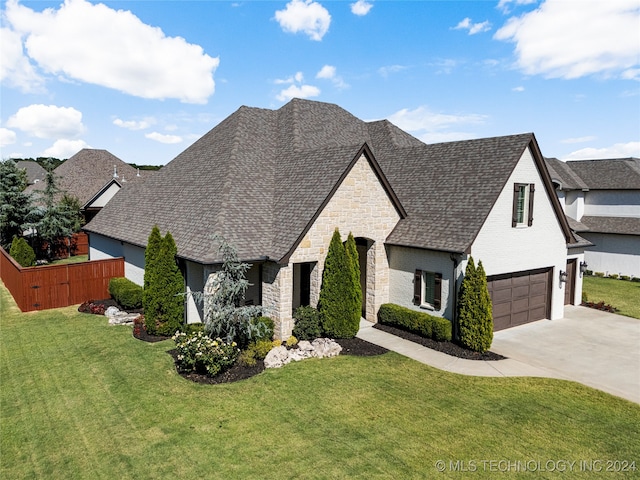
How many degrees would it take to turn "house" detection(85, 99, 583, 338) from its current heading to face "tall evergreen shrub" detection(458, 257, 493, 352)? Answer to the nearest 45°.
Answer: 0° — it already faces it

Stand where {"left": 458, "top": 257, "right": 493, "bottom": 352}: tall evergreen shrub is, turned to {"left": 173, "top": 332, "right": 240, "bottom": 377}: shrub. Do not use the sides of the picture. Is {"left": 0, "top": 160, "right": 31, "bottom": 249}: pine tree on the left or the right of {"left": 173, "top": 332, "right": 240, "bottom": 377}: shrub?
right

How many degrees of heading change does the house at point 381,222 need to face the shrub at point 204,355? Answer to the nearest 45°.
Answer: approximately 90° to its right

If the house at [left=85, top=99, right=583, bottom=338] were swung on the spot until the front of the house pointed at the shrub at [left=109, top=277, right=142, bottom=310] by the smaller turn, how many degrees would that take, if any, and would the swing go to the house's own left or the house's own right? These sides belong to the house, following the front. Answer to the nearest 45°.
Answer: approximately 135° to the house's own right

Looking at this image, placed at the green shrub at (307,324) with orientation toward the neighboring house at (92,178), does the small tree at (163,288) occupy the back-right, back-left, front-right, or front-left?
front-left

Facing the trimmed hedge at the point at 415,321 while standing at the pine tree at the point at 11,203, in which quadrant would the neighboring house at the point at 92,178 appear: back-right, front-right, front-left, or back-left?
back-left

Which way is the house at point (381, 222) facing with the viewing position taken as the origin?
facing the viewer and to the right of the viewer

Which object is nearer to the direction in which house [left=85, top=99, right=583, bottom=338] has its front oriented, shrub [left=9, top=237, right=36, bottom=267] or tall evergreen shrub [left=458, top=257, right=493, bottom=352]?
the tall evergreen shrub
